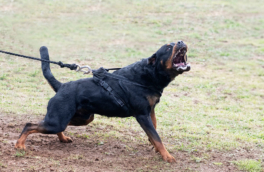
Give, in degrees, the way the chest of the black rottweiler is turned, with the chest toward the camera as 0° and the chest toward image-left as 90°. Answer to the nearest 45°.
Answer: approximately 270°
